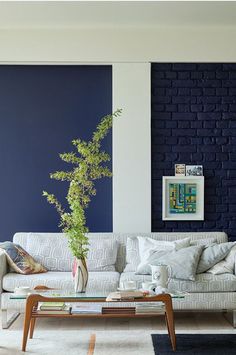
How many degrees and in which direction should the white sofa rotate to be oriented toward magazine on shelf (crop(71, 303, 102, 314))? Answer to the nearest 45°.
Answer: approximately 45° to its right

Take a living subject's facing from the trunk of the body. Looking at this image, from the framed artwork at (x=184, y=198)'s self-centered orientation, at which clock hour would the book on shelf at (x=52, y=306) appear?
The book on shelf is roughly at 1 o'clock from the framed artwork.

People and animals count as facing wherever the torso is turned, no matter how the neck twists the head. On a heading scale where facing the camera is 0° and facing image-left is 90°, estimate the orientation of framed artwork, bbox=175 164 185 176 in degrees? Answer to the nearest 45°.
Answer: approximately 0°
